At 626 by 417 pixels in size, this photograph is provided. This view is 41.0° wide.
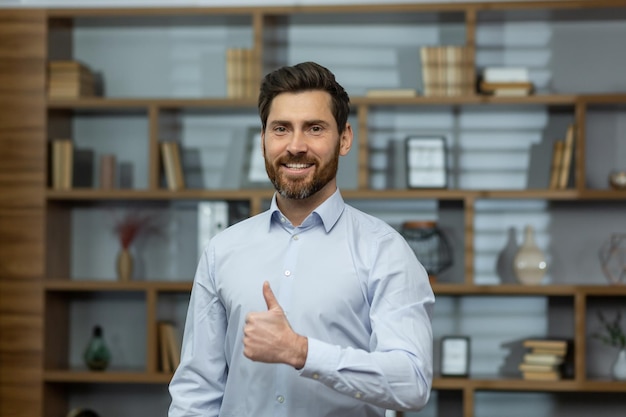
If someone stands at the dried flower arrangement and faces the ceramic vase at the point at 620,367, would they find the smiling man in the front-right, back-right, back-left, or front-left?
front-right

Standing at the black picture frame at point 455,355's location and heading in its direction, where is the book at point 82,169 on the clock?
The book is roughly at 3 o'clock from the black picture frame.

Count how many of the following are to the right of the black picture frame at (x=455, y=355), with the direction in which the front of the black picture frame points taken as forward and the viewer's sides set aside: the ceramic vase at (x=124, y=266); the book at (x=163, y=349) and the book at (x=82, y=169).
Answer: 3

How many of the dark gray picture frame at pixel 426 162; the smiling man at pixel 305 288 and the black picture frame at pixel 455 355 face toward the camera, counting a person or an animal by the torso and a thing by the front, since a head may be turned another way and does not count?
3

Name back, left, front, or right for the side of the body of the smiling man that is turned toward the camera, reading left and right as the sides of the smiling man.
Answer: front

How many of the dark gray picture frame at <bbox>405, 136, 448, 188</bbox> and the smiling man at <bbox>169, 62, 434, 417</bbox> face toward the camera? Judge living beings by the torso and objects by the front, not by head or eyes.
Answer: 2

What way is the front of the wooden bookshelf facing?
toward the camera

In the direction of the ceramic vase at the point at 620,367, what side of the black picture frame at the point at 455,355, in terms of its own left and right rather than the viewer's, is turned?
left

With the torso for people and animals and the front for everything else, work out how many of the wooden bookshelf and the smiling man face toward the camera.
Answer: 2

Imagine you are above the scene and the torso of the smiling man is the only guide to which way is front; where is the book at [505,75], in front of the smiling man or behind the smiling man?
behind
